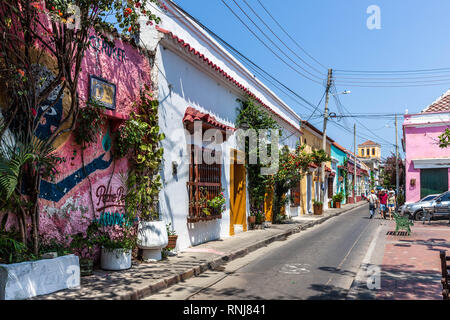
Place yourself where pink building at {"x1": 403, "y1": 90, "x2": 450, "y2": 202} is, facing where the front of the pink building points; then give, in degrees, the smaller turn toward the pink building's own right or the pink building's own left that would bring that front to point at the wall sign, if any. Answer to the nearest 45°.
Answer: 0° — it already faces it

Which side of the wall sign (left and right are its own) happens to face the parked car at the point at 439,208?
left

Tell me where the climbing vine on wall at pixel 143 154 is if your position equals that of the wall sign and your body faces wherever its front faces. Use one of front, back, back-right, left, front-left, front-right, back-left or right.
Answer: left

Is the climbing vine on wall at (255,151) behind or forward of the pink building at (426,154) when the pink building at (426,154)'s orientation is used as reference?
forward

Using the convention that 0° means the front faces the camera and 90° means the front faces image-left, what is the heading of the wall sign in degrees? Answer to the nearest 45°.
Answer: approximately 315°

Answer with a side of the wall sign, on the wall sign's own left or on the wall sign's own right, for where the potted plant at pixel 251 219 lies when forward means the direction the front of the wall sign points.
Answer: on the wall sign's own left

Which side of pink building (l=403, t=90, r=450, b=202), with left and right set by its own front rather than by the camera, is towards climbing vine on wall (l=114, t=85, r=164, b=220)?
front

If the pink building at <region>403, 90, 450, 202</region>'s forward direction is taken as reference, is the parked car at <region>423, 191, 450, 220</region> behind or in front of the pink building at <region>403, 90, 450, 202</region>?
in front
